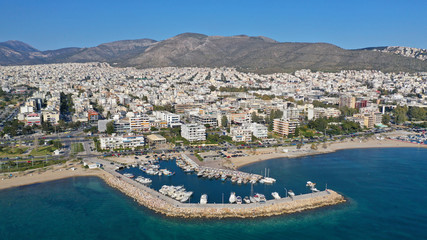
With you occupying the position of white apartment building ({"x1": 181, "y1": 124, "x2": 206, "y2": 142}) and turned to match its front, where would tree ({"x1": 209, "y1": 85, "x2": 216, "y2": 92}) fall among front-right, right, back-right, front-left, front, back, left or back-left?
back-left

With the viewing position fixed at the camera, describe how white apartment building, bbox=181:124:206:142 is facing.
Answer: facing the viewer and to the right of the viewer

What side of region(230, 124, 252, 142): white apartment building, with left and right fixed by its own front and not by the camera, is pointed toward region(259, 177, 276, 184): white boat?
front

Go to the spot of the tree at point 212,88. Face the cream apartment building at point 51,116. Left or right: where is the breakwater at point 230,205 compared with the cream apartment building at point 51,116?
left

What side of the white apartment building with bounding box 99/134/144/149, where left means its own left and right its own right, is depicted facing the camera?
front

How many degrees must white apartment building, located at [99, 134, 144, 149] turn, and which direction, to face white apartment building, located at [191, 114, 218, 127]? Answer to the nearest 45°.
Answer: approximately 135° to its left

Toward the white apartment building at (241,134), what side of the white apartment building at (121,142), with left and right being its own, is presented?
left

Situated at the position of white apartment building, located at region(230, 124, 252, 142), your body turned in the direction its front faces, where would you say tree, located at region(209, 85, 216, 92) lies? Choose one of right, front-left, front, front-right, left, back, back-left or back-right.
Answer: back

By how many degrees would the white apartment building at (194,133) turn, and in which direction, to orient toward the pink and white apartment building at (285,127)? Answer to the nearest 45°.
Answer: approximately 45° to its left

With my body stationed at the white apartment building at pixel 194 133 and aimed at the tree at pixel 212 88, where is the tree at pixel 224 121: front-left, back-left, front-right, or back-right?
front-right

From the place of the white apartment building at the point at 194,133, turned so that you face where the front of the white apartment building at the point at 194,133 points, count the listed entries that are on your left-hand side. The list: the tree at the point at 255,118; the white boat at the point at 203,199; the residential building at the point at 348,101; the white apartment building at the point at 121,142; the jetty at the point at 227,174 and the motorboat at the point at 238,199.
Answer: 2

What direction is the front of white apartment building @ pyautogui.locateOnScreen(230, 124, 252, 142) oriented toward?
toward the camera

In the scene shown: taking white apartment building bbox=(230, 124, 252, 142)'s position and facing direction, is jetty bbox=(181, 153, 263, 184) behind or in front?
in front

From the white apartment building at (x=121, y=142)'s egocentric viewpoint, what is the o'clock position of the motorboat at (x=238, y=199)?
The motorboat is roughly at 11 o'clock from the white apartment building.

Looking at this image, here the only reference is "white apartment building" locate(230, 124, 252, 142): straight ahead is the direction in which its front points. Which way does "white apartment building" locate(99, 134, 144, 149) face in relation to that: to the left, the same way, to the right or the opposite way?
the same way

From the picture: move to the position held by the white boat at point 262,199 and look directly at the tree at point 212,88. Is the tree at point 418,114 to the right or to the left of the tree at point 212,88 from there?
right

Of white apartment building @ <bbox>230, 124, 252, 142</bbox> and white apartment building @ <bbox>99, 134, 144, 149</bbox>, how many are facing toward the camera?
2

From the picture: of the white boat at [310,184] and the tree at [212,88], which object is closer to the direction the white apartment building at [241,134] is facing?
the white boat

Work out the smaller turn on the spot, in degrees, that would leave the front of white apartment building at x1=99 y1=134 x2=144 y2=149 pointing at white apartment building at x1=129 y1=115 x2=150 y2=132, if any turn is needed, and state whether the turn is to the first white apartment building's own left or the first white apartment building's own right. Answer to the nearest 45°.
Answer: approximately 180°
